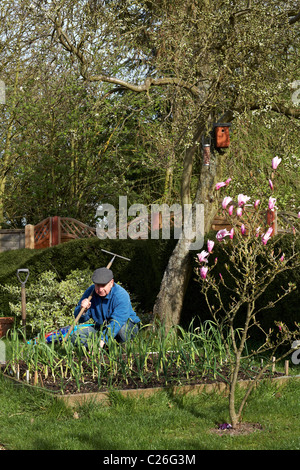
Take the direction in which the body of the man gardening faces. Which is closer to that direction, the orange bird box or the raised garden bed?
the raised garden bed

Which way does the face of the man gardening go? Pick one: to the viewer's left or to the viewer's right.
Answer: to the viewer's left

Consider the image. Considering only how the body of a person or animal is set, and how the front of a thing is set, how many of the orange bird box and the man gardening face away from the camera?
0

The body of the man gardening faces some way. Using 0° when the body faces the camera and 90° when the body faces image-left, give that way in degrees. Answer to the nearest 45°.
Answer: approximately 45°

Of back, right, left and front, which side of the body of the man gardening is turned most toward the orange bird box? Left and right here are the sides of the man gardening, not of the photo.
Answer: back

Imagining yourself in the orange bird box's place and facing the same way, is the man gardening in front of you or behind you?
in front
